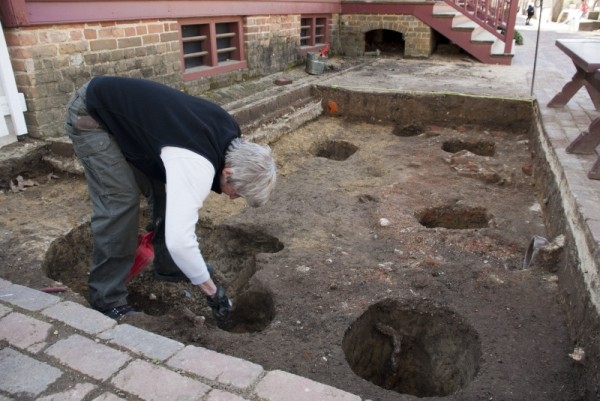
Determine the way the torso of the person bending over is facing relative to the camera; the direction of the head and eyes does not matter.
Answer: to the viewer's right

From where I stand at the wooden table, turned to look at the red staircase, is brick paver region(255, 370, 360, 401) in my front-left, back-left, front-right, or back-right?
back-left

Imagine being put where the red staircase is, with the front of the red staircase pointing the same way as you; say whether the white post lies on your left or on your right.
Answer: on your right

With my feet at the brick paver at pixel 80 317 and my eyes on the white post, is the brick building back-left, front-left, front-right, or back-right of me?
front-right

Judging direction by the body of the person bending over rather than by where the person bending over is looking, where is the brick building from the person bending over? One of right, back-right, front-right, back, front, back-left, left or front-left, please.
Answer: left
